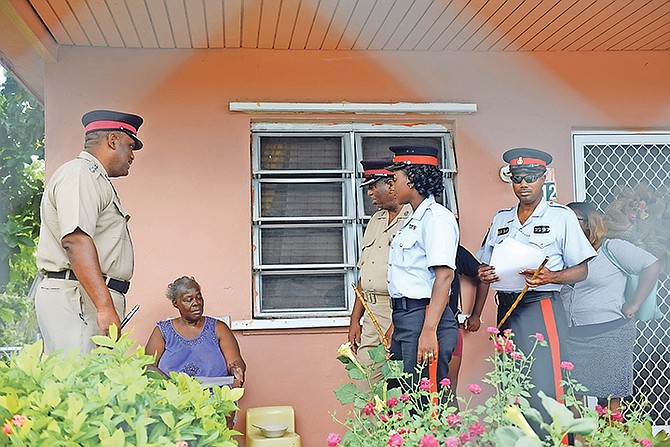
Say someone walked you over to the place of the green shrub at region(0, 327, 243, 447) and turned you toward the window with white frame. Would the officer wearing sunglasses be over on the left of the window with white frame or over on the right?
right

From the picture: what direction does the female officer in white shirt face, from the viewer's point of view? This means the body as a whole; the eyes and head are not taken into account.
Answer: to the viewer's left

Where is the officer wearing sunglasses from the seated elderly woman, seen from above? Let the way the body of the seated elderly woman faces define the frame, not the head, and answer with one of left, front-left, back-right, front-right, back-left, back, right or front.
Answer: front-left

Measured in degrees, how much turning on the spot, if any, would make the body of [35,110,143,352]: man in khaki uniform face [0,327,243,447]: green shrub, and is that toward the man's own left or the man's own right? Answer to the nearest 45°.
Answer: approximately 90° to the man's own right

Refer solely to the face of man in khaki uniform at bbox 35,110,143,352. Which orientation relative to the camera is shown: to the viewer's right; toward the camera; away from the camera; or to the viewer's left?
to the viewer's right

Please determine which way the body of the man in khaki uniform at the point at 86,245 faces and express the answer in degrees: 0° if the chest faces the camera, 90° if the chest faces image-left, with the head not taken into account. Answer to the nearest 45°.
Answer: approximately 270°
